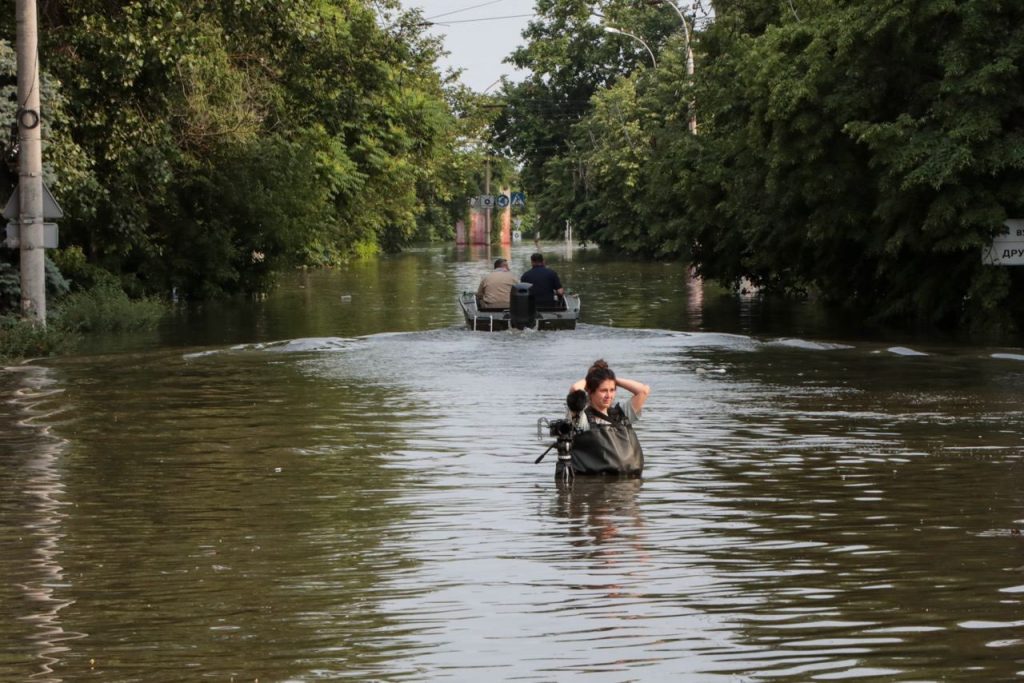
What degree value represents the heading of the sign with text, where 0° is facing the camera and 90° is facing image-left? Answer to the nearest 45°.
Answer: approximately 0°

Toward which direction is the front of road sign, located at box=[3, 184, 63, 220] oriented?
away from the camera

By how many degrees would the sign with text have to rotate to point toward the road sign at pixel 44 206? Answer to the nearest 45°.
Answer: approximately 45° to its right

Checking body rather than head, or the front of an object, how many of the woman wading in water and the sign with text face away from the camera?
0

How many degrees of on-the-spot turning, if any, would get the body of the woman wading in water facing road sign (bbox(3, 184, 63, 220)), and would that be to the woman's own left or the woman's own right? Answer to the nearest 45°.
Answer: approximately 180°

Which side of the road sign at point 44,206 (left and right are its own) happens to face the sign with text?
right

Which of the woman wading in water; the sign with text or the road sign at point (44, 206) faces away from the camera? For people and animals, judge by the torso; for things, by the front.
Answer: the road sign

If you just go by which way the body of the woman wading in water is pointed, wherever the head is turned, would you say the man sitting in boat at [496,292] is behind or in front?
behind

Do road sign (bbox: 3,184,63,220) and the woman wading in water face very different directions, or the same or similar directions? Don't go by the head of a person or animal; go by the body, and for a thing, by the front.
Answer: very different directions

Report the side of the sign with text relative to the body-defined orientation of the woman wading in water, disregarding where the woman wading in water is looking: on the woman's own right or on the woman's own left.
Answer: on the woman's own left
